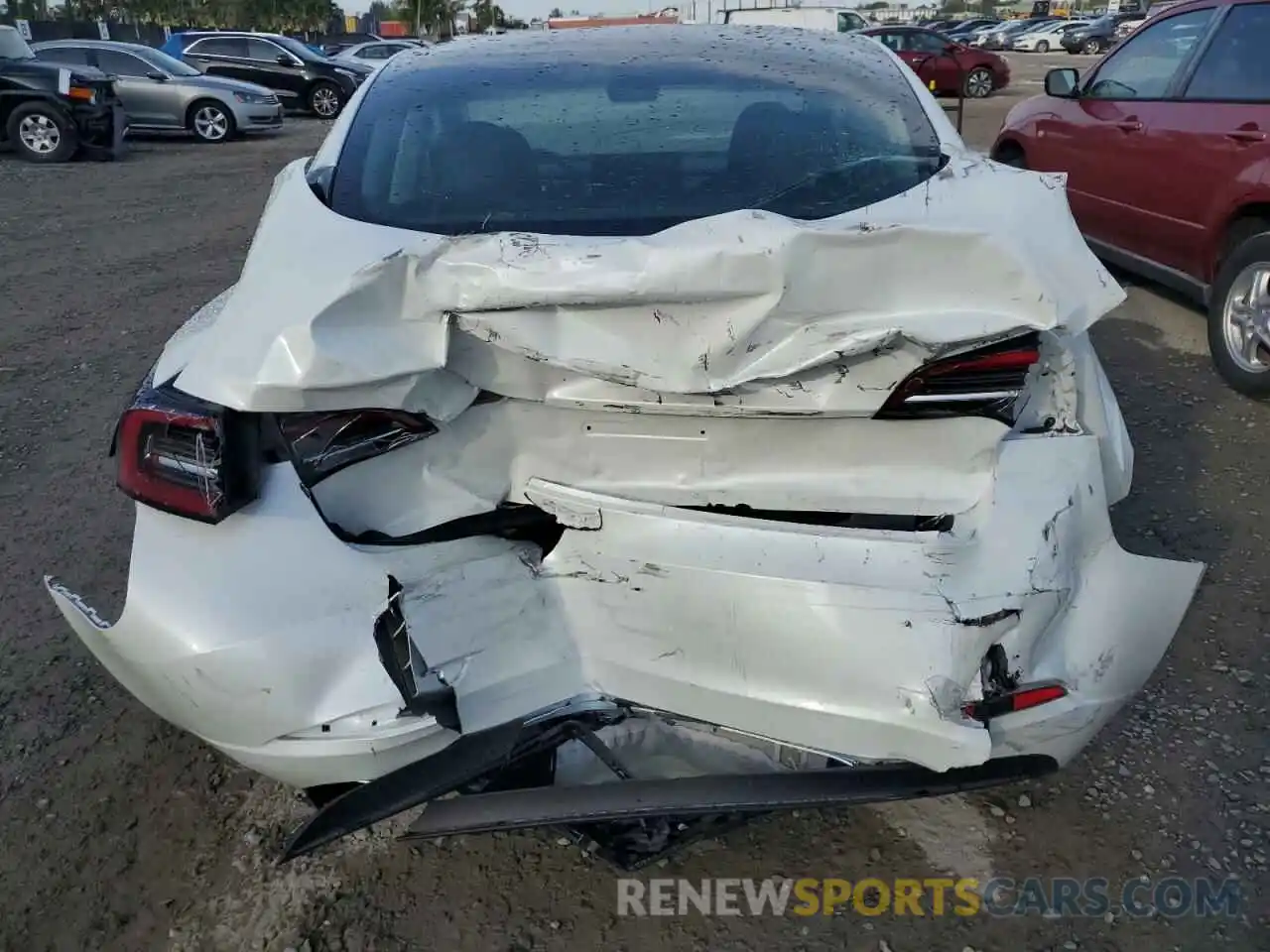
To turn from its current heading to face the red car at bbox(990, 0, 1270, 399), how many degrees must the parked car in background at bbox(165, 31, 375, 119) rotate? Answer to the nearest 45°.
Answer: approximately 45° to its right

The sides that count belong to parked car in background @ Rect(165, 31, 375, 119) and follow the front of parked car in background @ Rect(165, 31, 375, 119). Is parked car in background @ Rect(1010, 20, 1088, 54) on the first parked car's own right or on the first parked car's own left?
on the first parked car's own left

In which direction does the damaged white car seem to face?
away from the camera

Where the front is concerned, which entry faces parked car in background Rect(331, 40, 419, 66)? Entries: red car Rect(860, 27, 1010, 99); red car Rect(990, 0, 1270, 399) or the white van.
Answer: red car Rect(990, 0, 1270, 399)

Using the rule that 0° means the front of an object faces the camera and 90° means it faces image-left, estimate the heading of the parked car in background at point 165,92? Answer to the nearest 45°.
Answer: approximately 315°

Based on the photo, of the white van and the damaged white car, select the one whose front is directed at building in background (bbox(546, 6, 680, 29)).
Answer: the damaged white car

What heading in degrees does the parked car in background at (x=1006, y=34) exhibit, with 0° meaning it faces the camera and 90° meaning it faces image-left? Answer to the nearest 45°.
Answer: approximately 45°

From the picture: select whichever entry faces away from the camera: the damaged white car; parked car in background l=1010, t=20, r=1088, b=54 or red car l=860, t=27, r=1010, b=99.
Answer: the damaged white car

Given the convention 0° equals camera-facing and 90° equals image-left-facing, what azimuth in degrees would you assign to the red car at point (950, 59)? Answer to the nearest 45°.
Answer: approximately 270°
